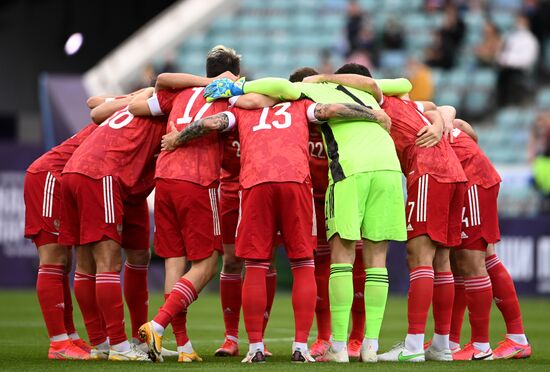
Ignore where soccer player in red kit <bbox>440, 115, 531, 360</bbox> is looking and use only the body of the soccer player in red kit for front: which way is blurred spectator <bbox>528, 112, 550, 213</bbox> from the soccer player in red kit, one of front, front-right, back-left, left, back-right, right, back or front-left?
right

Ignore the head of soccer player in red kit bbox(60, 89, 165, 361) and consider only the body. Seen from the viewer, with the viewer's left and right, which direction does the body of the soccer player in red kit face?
facing away from the viewer and to the right of the viewer

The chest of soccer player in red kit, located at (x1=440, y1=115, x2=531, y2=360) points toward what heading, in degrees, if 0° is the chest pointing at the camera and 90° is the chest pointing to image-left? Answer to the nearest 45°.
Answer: approximately 90°

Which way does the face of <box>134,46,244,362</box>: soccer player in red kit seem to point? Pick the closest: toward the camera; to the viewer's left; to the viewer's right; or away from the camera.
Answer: away from the camera

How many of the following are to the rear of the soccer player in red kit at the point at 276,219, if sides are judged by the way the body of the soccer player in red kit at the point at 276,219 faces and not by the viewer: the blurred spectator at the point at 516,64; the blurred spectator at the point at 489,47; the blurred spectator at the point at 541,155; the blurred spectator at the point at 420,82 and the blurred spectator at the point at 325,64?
0

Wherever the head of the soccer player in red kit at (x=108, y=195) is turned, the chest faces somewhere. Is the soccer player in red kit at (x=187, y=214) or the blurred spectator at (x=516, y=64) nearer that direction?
the blurred spectator

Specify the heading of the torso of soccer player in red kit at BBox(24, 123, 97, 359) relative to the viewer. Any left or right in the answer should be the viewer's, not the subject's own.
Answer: facing to the right of the viewer

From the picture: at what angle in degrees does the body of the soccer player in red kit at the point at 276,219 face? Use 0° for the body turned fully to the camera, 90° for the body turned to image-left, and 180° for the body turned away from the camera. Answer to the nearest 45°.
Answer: approximately 180°
